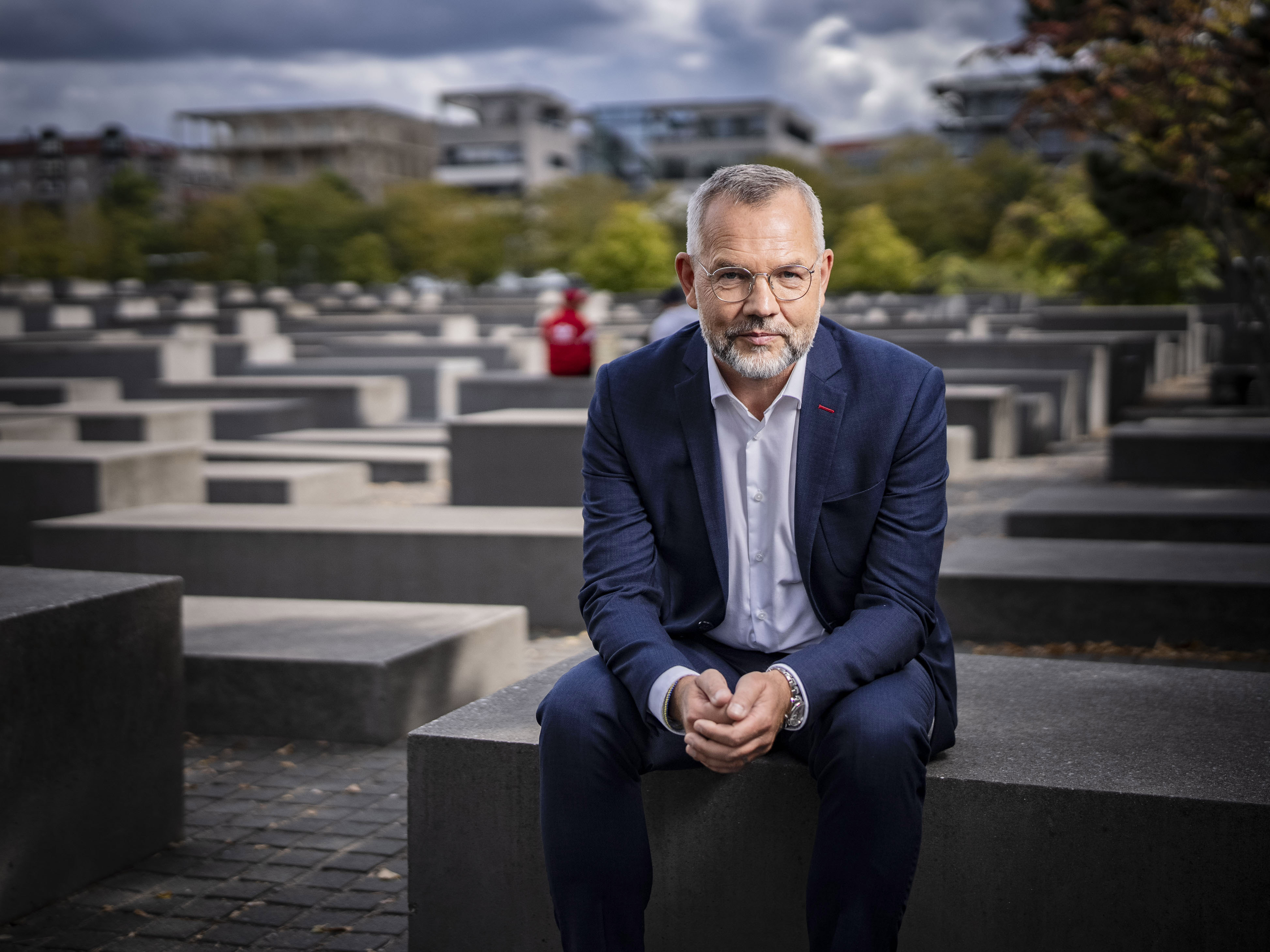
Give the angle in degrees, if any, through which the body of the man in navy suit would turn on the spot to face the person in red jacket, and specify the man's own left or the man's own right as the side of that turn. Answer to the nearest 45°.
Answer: approximately 180°

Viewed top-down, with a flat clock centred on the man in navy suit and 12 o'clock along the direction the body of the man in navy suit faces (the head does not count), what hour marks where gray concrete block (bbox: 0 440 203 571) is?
The gray concrete block is roughly at 5 o'clock from the man in navy suit.

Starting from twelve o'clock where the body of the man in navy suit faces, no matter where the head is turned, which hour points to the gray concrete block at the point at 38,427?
The gray concrete block is roughly at 5 o'clock from the man in navy suit.

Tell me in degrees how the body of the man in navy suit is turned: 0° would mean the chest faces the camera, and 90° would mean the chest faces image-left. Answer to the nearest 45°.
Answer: approximately 0°

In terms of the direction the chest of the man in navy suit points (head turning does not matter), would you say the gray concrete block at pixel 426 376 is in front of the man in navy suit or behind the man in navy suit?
behind

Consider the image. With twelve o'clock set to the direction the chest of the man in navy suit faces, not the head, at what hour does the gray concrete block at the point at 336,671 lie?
The gray concrete block is roughly at 5 o'clock from the man in navy suit.

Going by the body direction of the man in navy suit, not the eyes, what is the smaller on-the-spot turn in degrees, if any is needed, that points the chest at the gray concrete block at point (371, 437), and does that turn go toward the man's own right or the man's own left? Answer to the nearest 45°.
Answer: approximately 180°

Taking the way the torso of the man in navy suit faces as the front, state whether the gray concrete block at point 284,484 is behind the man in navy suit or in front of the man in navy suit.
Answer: behind

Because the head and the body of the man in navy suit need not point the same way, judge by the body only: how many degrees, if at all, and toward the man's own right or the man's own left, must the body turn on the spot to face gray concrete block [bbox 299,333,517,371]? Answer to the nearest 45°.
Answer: approximately 180°

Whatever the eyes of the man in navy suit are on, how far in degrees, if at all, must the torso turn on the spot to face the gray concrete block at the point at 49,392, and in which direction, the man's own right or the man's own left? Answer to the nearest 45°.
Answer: approximately 135° to the man's own right

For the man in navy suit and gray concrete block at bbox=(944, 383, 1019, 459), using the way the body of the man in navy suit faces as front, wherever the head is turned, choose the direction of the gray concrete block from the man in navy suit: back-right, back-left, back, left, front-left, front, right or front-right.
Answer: back
